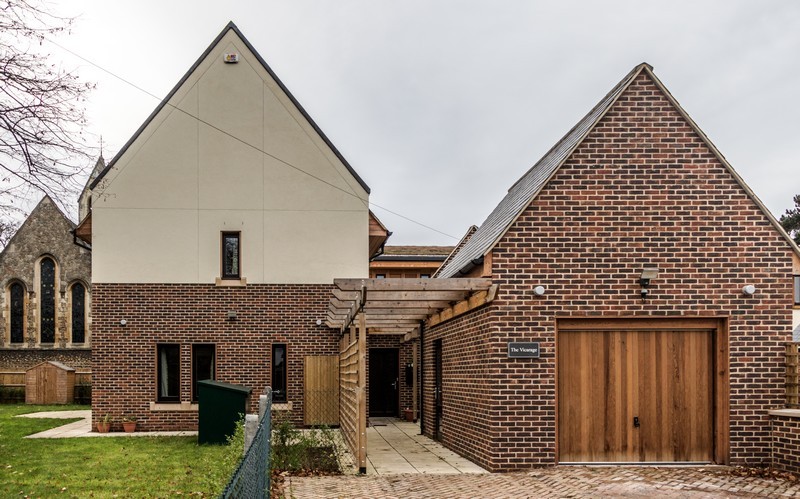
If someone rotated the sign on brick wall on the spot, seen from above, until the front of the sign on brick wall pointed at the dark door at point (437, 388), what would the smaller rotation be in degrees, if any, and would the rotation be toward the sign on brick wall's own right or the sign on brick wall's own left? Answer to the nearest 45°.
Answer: approximately 180°

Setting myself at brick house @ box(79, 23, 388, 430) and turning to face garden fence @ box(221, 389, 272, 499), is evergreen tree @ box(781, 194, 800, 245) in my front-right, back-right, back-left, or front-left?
back-left

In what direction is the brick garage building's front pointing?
toward the camera

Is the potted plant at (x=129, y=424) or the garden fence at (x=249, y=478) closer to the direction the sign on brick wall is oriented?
the garden fence

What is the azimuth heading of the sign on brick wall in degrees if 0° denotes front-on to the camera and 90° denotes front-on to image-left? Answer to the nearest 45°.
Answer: approximately 0°
